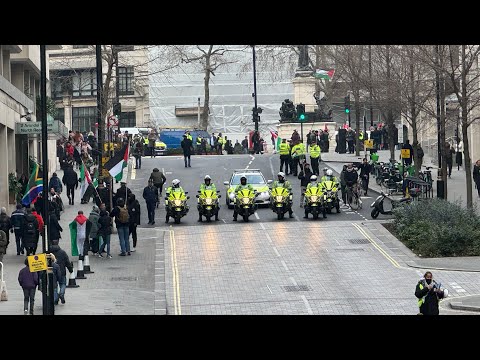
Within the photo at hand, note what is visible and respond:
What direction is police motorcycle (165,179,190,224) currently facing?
toward the camera

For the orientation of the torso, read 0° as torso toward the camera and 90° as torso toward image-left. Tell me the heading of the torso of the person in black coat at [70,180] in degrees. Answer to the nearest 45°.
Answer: approximately 180°

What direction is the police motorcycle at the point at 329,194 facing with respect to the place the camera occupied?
facing the viewer

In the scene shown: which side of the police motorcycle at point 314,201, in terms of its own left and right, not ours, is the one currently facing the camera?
front

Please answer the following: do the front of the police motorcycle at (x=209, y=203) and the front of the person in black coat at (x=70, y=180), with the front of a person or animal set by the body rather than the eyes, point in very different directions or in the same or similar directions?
very different directions

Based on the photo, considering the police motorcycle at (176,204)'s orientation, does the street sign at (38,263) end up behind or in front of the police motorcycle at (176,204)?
in front

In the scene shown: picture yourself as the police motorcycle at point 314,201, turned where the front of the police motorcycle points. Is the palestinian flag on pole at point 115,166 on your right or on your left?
on your right

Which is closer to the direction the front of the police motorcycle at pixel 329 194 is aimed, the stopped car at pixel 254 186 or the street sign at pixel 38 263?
the street sign

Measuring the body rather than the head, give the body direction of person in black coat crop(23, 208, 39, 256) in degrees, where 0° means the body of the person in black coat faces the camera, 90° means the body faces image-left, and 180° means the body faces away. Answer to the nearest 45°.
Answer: approximately 180°

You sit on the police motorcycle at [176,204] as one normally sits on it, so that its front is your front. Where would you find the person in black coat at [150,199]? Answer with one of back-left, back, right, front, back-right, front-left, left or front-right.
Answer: right
